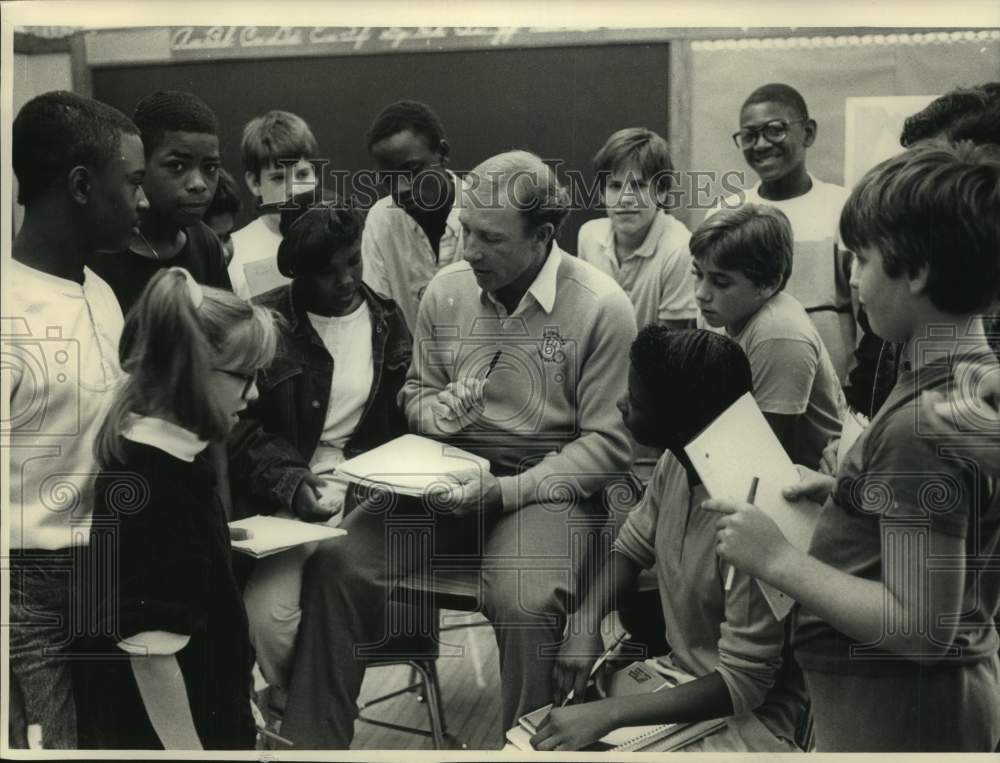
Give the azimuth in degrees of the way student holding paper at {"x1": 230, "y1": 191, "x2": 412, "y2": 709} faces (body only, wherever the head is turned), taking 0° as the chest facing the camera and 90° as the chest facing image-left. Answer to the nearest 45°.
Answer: approximately 315°

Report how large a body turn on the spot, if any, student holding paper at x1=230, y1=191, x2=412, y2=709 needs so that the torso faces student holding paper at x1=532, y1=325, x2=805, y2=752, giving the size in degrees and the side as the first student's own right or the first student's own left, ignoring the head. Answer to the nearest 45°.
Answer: approximately 45° to the first student's own left

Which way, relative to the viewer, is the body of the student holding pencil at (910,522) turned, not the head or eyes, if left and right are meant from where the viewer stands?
facing to the left of the viewer

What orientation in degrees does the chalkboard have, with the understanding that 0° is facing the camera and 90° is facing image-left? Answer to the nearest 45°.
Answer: approximately 0°

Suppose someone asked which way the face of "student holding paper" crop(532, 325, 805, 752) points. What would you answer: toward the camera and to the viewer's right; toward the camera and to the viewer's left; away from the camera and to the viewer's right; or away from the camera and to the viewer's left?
away from the camera and to the viewer's left

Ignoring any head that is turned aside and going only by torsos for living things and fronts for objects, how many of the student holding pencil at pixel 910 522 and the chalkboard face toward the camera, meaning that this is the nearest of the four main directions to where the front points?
1

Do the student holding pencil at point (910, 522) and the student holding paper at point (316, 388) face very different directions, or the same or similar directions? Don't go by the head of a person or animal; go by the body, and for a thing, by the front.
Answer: very different directions

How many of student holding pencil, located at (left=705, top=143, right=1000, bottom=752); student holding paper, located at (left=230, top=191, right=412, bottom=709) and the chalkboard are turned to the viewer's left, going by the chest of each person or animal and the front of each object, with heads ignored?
1
